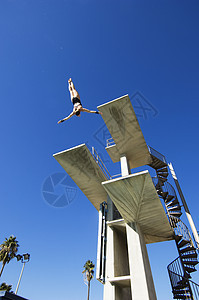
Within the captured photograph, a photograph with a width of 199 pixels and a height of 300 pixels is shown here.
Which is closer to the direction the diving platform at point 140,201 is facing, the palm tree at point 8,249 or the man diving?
the man diving

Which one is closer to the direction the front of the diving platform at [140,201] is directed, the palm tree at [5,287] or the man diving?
the man diving

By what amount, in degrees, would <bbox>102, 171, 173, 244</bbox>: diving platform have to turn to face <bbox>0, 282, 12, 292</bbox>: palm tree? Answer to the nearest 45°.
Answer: approximately 90° to its right

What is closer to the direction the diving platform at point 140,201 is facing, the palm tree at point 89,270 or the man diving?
the man diving

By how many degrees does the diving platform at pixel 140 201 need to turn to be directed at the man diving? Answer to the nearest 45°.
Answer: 0° — it already faces them

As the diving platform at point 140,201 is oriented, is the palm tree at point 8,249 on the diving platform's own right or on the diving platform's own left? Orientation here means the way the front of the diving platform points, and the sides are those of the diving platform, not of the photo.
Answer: on the diving platform's own right

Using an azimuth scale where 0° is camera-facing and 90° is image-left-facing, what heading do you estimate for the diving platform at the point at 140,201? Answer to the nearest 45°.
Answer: approximately 45°
